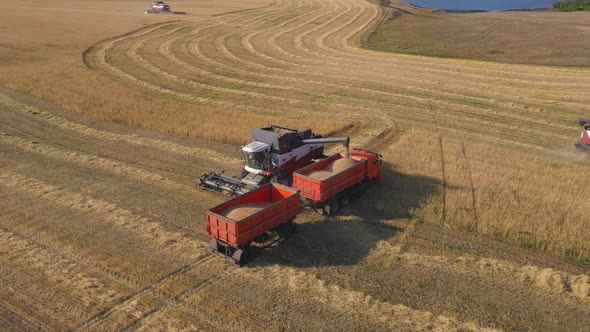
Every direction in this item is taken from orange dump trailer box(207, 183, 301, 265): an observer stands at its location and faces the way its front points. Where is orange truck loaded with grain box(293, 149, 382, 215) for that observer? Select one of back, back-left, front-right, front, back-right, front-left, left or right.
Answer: front

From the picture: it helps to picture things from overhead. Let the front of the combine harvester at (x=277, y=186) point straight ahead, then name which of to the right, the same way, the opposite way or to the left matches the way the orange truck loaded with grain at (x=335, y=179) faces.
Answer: the opposite way

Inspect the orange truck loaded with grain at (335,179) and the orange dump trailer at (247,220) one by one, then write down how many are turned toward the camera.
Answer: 0

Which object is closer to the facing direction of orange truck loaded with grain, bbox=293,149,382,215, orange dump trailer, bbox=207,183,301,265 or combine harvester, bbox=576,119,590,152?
the combine harvester

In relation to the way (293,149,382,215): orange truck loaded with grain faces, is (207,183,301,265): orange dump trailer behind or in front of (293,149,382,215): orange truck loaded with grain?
behind

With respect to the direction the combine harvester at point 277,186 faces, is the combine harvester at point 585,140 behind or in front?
behind

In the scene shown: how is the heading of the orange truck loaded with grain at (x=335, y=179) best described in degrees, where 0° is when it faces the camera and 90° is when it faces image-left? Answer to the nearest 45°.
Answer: approximately 225°
